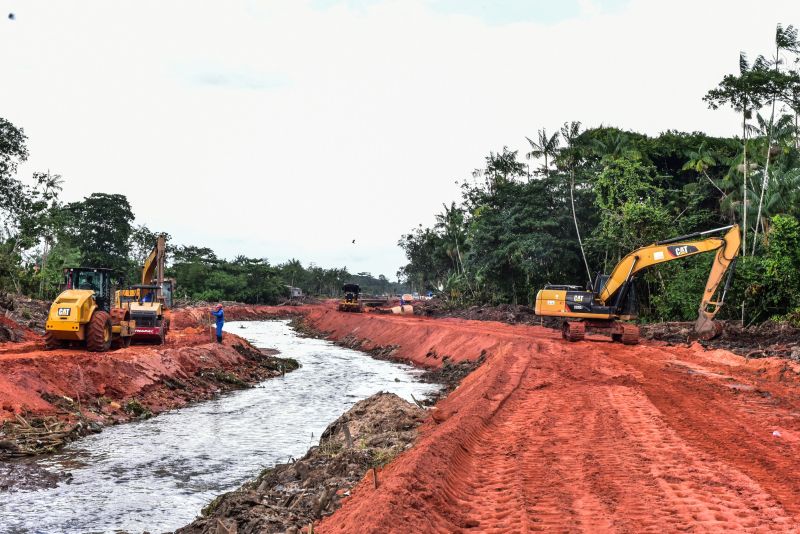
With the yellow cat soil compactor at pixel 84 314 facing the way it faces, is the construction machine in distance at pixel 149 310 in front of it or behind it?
in front

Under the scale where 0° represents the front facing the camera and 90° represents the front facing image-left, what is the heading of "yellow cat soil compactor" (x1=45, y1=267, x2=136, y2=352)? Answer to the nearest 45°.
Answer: approximately 225°

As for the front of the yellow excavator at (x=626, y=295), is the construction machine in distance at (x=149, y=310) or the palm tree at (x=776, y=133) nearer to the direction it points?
the palm tree

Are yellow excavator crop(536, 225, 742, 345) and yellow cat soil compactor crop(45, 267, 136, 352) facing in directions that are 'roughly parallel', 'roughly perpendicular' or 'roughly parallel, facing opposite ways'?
roughly perpendicular

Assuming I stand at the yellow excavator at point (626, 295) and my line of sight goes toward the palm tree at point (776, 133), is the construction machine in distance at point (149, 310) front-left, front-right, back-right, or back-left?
back-left

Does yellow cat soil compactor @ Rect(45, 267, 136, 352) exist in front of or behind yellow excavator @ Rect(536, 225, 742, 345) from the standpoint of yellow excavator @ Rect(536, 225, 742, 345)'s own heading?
behind

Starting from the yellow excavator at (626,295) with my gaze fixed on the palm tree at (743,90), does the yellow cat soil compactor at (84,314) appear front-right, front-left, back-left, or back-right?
back-left

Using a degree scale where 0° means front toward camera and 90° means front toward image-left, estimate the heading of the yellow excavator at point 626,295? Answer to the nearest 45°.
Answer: approximately 270°
